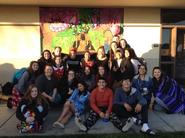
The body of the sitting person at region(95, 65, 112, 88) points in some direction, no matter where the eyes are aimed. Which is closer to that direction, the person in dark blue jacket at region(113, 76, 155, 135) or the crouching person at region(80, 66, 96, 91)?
the person in dark blue jacket

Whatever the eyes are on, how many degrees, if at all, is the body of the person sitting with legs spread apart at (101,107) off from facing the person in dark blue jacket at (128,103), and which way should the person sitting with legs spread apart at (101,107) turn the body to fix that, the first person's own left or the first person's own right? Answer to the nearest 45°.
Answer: approximately 90° to the first person's own left

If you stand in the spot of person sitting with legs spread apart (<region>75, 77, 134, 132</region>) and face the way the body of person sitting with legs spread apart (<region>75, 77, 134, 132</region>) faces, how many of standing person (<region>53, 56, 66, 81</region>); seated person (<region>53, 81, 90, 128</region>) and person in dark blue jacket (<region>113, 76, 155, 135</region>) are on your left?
1

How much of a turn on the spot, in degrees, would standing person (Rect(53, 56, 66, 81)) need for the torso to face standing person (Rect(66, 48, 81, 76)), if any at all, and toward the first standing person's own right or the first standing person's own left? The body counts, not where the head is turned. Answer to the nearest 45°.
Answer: approximately 135° to the first standing person's own left

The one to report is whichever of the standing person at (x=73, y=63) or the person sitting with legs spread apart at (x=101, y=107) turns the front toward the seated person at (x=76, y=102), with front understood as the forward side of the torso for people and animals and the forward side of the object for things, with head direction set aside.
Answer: the standing person

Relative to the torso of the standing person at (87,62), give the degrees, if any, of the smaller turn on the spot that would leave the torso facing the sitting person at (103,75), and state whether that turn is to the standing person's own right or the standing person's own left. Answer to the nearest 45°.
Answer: approximately 45° to the standing person's own left

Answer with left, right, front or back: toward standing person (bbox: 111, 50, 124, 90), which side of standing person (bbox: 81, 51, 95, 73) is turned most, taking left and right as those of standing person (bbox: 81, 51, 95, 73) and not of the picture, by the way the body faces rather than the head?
left
